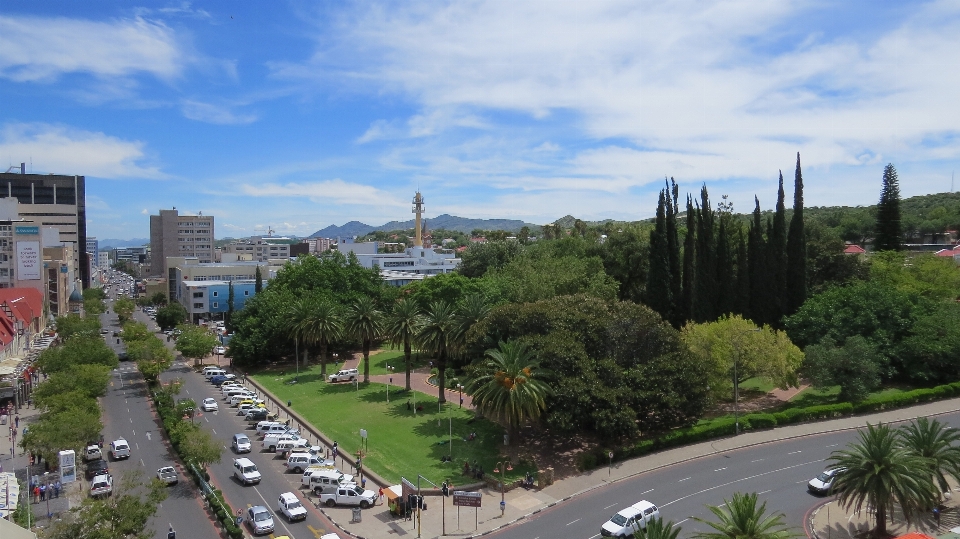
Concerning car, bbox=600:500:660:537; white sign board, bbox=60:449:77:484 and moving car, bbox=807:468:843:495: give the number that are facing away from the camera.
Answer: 0

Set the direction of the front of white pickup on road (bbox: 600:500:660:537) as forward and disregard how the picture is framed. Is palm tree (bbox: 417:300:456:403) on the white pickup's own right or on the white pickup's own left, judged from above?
on the white pickup's own right

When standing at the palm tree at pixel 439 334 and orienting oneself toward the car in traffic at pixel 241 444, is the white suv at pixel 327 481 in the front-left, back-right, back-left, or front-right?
front-left

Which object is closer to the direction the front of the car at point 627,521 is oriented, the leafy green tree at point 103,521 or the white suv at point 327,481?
the leafy green tree

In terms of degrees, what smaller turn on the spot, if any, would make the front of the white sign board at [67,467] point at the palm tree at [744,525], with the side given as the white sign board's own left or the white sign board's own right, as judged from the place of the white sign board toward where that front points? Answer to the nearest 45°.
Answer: approximately 45° to the white sign board's own left

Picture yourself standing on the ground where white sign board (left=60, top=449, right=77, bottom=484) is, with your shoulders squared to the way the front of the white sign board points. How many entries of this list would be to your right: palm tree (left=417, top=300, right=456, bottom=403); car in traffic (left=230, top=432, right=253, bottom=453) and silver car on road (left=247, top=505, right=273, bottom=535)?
0

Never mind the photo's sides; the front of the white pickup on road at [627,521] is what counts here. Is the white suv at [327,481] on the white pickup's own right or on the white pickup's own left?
on the white pickup's own right

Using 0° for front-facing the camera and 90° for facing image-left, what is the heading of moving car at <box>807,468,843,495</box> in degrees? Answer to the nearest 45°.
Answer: approximately 45°

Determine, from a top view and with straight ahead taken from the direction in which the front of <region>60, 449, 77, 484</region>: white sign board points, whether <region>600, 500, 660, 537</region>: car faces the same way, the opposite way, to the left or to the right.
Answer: to the right

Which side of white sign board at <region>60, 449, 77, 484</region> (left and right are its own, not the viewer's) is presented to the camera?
front

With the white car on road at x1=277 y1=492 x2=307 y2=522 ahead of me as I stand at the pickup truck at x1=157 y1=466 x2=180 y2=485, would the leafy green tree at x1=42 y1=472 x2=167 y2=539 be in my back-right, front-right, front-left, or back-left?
front-right

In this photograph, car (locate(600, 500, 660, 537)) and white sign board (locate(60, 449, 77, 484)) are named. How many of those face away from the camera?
0

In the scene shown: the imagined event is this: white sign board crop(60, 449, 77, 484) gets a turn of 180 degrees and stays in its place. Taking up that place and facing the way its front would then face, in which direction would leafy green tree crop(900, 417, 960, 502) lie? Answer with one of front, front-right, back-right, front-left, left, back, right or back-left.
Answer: back-right

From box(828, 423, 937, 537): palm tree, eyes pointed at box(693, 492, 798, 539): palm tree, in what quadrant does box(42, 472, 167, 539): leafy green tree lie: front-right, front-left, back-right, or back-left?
front-right

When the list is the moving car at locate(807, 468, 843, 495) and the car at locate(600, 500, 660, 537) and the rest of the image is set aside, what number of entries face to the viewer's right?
0

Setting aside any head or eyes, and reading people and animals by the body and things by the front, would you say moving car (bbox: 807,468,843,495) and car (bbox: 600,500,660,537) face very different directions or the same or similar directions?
same or similar directions

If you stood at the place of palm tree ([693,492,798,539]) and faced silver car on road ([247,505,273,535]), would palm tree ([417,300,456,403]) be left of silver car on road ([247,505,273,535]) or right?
right

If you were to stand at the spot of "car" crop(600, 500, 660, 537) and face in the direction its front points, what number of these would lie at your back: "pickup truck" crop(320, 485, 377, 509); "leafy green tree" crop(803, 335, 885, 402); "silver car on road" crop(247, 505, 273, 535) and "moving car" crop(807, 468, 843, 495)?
2

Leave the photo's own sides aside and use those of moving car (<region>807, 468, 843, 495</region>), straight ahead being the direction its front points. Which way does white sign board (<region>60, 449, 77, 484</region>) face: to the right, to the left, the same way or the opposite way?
to the left
